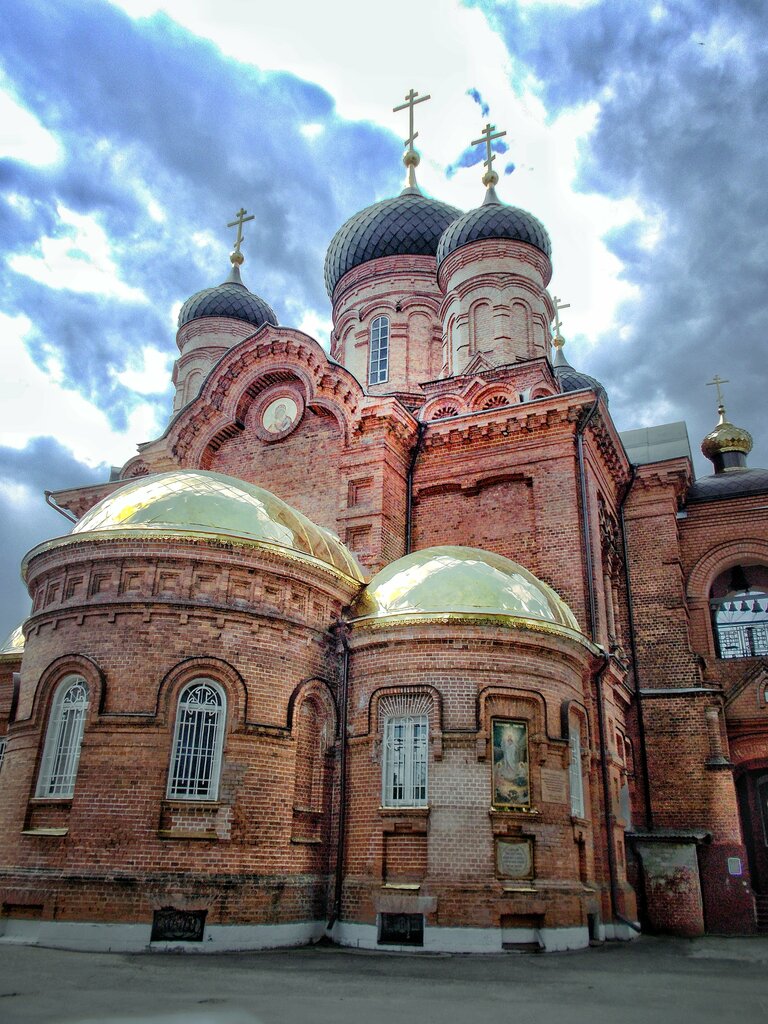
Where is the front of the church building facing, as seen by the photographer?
facing away from the viewer and to the right of the viewer
